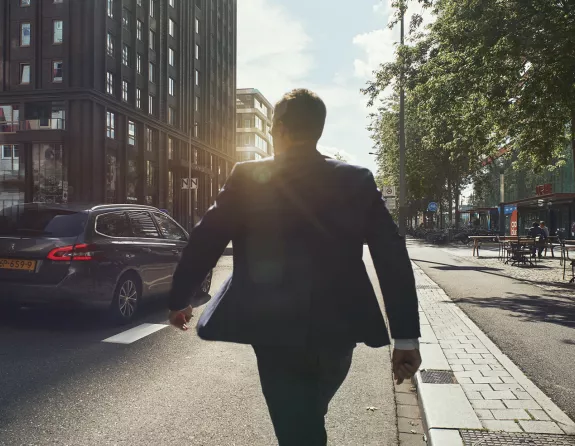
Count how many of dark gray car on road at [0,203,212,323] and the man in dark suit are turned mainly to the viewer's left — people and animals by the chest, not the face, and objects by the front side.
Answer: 0

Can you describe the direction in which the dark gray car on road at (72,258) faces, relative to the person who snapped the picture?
facing away from the viewer and to the right of the viewer

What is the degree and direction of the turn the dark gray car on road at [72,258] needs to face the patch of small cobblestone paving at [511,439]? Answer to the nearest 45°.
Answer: approximately 90° to its right

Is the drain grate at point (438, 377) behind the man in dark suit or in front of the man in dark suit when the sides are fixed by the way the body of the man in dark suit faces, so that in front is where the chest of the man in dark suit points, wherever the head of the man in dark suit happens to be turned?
in front

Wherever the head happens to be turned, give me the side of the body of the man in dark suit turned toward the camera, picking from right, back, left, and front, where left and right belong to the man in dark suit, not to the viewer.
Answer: back

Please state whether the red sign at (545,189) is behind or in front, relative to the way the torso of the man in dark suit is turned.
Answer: in front

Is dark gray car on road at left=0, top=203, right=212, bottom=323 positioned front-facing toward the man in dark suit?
no

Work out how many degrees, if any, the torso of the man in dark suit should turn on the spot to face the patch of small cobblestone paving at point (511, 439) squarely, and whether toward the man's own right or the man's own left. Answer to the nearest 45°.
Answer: approximately 45° to the man's own right

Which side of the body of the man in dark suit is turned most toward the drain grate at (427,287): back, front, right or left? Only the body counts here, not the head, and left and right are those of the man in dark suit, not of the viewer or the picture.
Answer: front

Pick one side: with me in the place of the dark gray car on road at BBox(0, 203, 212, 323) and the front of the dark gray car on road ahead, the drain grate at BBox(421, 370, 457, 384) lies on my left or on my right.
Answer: on my right
